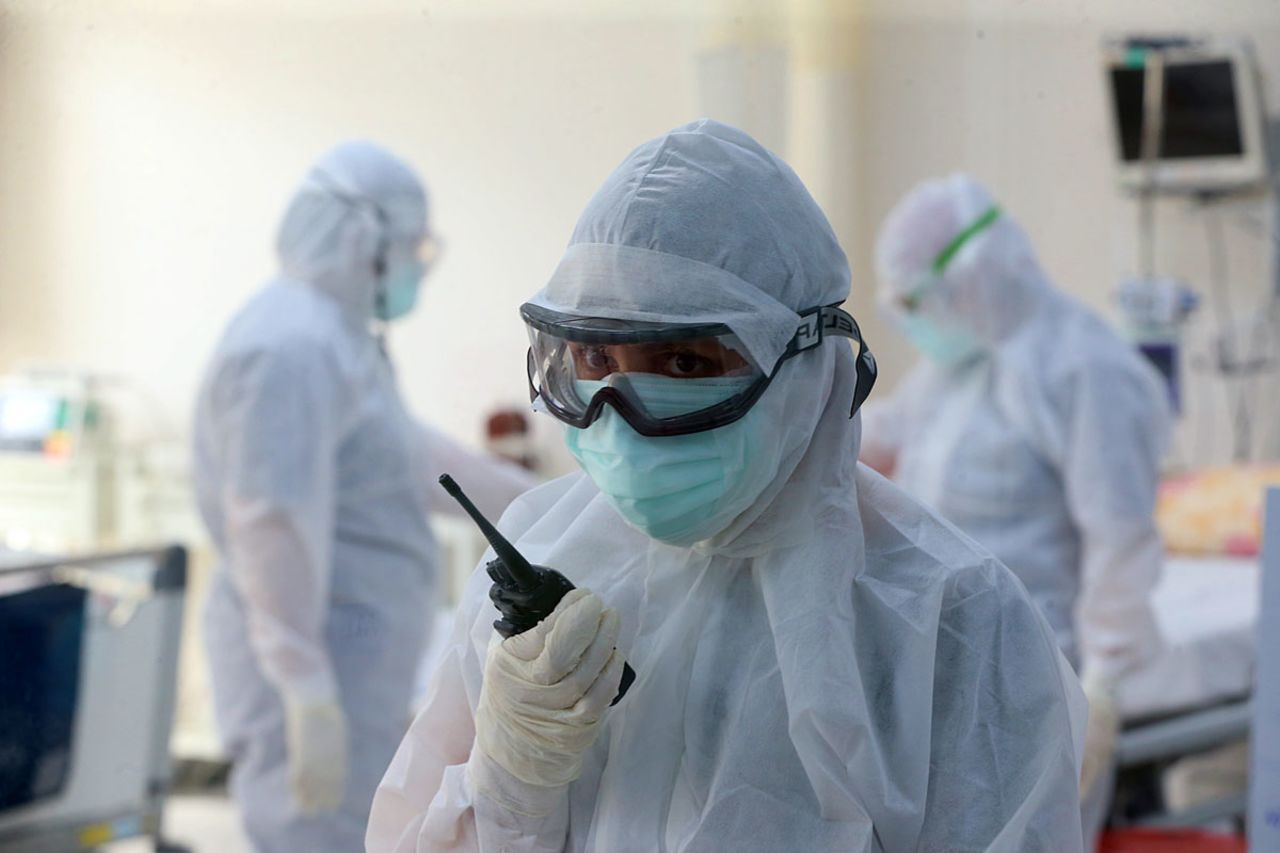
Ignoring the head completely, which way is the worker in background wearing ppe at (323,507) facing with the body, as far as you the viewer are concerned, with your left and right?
facing to the right of the viewer

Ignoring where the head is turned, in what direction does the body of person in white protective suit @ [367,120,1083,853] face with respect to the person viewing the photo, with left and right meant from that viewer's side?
facing the viewer and to the left of the viewer

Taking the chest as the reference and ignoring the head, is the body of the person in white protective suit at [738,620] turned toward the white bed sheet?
no

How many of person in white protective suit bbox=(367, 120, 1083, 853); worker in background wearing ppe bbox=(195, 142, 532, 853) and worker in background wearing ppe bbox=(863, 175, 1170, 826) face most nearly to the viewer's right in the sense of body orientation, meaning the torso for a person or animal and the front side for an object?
1

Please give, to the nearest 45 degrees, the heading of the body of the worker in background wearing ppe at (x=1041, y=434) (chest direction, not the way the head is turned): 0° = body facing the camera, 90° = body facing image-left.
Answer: approximately 45°

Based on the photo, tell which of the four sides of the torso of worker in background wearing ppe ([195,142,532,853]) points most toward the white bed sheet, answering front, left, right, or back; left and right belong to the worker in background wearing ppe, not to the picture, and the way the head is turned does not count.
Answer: front

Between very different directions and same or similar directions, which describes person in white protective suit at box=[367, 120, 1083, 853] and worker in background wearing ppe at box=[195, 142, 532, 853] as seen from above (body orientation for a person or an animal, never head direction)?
very different directions

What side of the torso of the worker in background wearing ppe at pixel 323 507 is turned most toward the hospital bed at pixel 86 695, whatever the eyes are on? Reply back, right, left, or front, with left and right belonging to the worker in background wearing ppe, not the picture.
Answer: back

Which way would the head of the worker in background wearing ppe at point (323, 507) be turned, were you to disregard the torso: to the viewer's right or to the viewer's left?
to the viewer's right

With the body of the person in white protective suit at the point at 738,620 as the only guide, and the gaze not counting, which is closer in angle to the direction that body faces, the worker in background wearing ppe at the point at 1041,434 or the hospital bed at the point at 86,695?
the hospital bed

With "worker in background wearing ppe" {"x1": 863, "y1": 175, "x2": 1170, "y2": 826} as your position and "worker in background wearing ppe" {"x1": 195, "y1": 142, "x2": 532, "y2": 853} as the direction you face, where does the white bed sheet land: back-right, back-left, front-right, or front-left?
back-right

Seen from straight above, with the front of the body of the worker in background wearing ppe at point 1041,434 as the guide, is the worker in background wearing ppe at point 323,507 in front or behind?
in front

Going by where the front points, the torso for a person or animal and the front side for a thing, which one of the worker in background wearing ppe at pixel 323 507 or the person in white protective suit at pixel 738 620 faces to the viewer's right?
the worker in background wearing ppe

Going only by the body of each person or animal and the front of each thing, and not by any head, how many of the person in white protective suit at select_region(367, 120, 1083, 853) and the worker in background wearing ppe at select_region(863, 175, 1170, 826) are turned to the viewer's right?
0

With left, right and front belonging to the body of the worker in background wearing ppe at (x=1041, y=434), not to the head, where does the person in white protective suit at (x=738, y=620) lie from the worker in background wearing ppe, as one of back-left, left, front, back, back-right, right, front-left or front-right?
front-left
